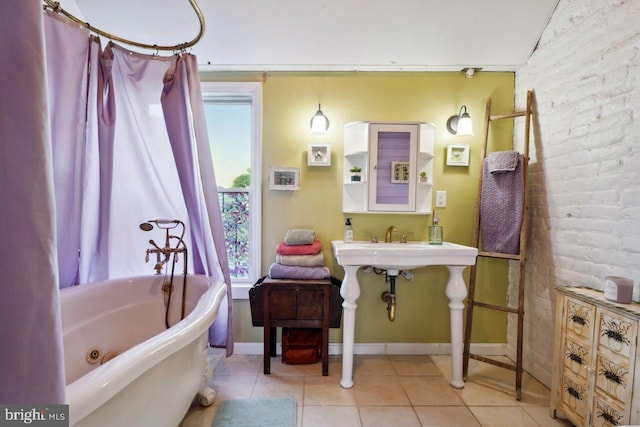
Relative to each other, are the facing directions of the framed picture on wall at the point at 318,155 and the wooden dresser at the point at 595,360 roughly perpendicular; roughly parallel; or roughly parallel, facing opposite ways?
roughly perpendicular

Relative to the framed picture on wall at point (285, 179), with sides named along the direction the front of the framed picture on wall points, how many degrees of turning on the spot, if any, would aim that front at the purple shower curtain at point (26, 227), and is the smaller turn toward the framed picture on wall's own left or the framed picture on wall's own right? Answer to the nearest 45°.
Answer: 0° — it already faces it

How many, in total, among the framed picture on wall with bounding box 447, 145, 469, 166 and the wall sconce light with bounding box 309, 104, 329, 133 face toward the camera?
2

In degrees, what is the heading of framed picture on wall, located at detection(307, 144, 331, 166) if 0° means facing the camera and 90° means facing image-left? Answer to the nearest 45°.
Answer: approximately 0°

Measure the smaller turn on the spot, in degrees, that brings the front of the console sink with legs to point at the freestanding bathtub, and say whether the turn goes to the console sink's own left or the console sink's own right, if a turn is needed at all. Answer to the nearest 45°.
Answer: approximately 45° to the console sink's own right

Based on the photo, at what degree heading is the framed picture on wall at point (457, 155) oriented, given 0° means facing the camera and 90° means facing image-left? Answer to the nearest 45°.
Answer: approximately 0°

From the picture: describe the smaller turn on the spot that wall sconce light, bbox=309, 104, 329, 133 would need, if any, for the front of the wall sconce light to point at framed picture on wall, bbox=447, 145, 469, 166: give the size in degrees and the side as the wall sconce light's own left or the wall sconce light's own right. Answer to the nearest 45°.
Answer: approximately 90° to the wall sconce light's own left
